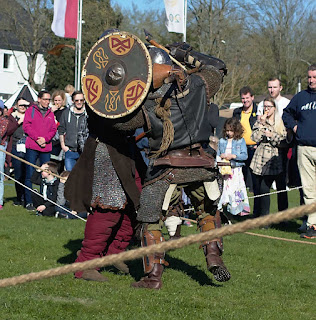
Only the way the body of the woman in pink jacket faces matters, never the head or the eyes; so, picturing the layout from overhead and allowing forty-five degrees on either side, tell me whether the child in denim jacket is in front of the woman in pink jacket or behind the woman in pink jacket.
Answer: in front

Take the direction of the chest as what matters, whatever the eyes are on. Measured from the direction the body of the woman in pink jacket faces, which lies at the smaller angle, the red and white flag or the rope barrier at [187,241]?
the rope barrier

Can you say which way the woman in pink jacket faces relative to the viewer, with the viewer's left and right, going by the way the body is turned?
facing the viewer and to the right of the viewer

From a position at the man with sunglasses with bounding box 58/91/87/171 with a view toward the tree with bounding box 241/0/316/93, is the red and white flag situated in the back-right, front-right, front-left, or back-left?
front-left

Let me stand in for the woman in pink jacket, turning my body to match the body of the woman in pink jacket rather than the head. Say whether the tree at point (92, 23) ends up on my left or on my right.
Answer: on my left

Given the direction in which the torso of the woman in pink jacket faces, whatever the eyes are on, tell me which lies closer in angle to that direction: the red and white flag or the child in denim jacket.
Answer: the child in denim jacket
